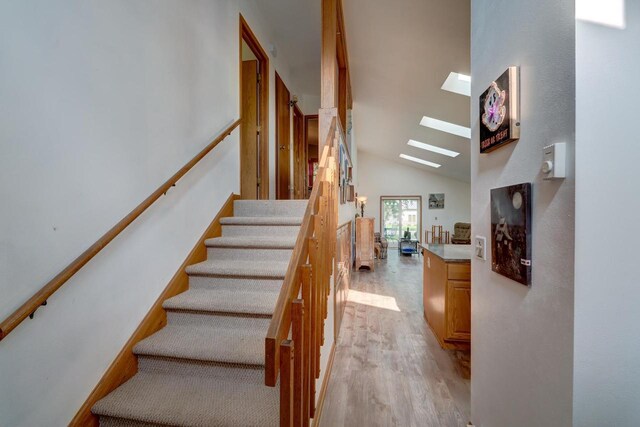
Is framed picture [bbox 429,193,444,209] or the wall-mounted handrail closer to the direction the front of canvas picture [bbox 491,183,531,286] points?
the wall-mounted handrail

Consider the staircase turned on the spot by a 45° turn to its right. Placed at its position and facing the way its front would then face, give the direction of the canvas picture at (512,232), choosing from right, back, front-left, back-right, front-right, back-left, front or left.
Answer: left

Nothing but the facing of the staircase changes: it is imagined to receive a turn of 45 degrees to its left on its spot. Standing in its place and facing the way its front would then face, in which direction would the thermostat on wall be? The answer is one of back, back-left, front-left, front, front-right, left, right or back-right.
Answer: front

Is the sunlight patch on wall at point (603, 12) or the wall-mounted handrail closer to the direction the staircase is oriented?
the sunlight patch on wall

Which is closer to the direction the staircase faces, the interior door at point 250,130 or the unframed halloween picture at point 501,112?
the unframed halloween picture

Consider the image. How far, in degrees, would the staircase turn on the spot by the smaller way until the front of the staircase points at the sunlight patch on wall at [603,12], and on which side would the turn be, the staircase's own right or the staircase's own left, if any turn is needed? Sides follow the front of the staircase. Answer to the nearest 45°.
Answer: approximately 45° to the staircase's own left

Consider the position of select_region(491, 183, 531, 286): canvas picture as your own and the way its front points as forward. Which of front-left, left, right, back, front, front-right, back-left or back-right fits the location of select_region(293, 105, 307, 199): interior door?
right

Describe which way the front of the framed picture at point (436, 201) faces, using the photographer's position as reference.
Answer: facing the viewer

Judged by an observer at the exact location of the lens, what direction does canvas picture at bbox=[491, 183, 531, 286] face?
facing the viewer and to the left of the viewer

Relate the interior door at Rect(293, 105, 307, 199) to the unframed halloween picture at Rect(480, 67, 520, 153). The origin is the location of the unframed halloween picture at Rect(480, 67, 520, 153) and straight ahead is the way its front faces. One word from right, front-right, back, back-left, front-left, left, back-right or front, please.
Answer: right

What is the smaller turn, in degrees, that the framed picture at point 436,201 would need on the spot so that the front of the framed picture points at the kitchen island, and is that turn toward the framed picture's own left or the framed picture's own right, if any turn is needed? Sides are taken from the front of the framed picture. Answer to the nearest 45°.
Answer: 0° — it already faces it

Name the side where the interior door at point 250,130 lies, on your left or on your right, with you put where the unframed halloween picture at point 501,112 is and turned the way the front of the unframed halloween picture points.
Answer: on your right

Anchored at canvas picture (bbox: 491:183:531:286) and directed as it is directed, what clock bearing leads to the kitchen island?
The kitchen island is roughly at 4 o'clock from the canvas picture.

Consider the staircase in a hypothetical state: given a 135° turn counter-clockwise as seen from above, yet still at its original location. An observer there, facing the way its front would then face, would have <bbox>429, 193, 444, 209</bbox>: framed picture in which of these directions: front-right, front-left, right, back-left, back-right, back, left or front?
front

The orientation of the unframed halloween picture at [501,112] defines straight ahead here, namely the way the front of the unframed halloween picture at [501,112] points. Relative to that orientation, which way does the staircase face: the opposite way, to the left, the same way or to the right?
to the left

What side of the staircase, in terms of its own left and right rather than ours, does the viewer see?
front
